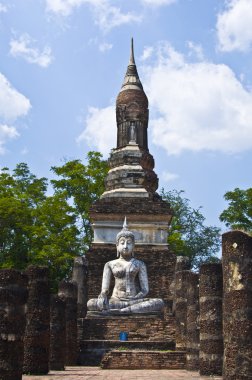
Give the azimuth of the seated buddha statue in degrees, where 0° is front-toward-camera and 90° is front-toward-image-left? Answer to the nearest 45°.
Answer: approximately 0°

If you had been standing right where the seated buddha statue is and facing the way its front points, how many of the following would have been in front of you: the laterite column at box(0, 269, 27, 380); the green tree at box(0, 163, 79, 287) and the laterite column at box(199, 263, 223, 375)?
2

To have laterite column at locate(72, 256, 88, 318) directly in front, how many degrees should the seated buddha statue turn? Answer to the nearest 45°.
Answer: approximately 135° to its right

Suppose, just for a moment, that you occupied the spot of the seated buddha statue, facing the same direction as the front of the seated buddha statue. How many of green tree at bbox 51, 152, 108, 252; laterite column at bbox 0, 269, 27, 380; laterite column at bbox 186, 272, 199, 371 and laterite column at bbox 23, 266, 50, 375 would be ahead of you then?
3

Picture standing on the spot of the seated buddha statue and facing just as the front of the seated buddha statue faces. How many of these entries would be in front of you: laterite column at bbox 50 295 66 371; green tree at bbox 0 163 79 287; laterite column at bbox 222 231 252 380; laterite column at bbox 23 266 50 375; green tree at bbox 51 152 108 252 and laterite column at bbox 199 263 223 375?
4

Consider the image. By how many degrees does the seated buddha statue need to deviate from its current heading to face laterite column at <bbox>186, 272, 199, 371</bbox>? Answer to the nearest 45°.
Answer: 0° — it already faces it

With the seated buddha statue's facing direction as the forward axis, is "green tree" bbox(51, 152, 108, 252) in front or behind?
behind

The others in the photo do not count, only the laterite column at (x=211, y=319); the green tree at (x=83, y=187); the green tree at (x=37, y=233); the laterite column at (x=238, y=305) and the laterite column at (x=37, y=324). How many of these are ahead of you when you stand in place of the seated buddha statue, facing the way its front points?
3
